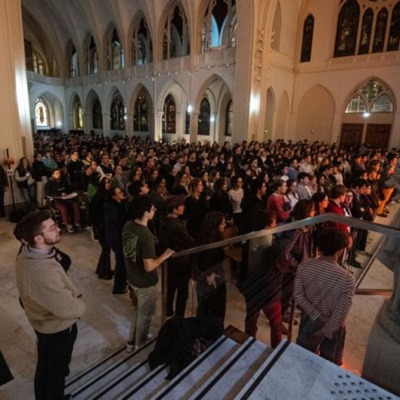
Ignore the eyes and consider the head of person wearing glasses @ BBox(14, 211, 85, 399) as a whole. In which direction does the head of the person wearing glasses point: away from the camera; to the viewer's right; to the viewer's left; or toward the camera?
to the viewer's right

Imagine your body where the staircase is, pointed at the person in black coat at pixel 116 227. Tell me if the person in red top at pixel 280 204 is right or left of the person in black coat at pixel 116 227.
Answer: right

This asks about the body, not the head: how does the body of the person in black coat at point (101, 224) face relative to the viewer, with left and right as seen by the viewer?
facing to the right of the viewer

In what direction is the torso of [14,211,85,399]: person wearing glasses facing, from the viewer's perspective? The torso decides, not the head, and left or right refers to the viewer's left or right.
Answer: facing to the right of the viewer

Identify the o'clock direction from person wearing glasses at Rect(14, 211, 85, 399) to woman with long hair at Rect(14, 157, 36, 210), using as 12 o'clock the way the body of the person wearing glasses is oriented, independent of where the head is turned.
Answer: The woman with long hair is roughly at 9 o'clock from the person wearing glasses.

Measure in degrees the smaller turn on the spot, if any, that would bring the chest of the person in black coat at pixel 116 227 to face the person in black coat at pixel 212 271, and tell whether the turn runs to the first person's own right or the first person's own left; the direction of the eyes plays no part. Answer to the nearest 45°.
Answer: approximately 45° to the first person's own right

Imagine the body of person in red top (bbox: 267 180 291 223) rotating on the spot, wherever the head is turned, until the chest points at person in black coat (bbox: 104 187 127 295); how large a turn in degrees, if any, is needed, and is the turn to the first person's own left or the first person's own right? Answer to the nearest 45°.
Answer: approximately 135° to the first person's own right

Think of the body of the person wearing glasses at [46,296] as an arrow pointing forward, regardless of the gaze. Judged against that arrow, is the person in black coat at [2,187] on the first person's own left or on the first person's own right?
on the first person's own left
